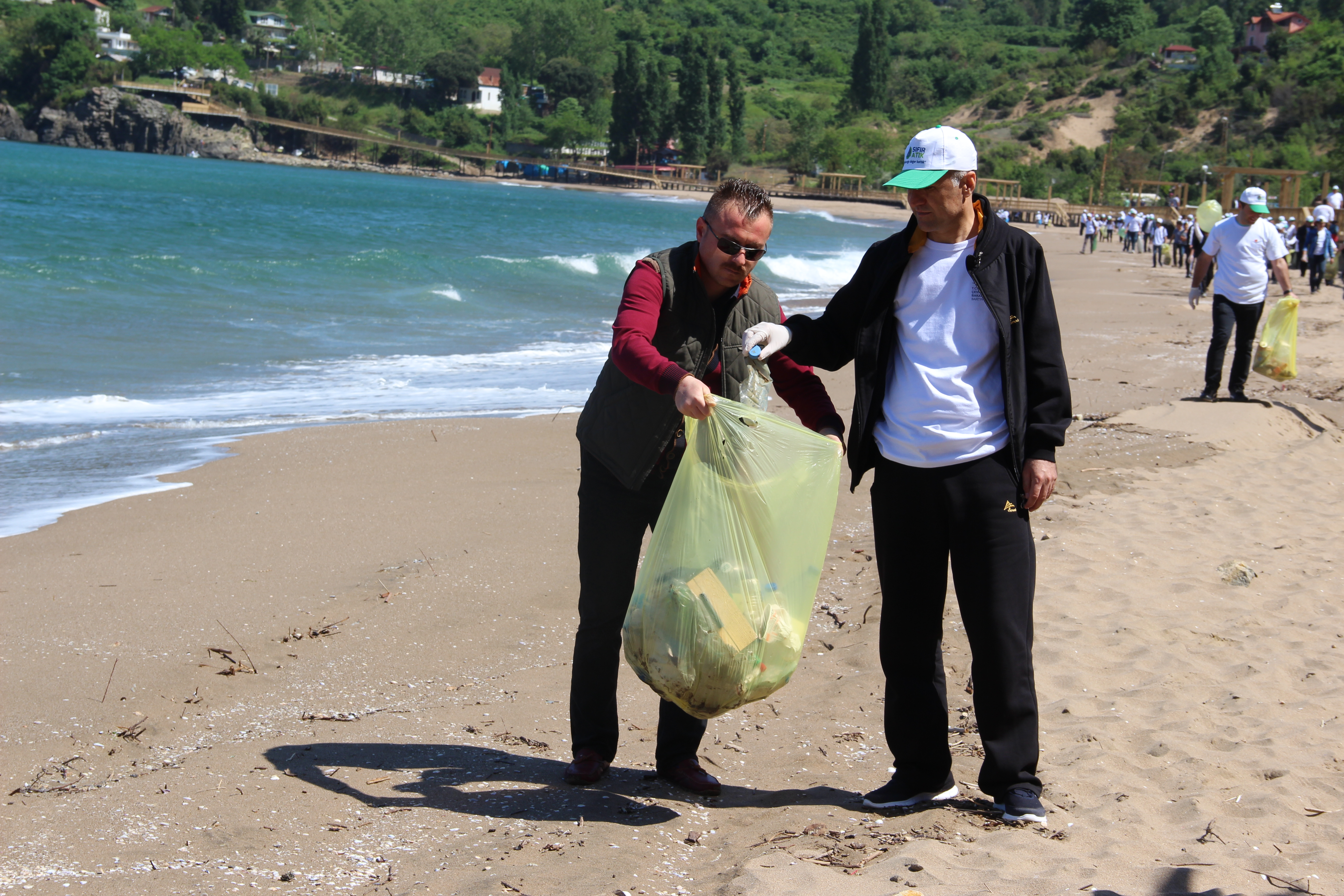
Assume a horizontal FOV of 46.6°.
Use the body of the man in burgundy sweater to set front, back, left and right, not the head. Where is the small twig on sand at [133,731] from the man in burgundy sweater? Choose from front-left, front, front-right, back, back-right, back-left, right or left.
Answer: back-right

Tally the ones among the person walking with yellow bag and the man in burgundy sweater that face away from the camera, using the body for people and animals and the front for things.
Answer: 0

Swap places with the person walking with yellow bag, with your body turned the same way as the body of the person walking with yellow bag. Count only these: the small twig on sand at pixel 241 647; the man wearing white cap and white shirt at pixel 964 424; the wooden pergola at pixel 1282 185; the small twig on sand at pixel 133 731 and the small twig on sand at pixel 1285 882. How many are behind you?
1

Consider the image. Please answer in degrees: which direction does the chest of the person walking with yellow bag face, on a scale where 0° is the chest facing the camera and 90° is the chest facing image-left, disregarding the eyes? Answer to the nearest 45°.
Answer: approximately 0°

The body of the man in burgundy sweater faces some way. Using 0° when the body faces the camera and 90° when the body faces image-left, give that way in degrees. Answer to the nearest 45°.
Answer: approximately 315°

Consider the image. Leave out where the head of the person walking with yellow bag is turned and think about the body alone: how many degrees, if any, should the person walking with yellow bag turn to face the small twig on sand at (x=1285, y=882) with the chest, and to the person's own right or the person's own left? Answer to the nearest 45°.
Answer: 0° — they already face it

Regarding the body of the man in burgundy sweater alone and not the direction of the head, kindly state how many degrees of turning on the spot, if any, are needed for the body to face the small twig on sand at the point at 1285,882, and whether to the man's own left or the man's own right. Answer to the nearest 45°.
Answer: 0° — they already face it

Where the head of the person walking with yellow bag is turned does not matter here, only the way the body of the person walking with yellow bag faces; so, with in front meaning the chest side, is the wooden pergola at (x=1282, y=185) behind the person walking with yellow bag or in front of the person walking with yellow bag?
behind

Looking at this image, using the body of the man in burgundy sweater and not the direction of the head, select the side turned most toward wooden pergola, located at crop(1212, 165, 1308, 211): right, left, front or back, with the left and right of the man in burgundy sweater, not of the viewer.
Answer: left

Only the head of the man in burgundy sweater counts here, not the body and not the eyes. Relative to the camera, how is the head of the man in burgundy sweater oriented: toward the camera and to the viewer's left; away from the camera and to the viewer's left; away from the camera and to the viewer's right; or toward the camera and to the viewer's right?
toward the camera and to the viewer's right

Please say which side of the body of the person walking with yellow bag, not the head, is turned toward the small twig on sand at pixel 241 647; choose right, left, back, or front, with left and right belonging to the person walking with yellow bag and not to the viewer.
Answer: front

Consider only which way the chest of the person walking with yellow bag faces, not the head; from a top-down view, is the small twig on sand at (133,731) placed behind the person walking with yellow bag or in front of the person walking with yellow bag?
in front

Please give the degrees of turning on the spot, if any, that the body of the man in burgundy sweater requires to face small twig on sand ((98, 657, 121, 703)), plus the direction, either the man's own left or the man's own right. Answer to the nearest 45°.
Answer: approximately 135° to the man's own right

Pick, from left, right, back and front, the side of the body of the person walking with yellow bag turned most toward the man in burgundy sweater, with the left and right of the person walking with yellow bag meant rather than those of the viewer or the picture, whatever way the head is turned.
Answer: front

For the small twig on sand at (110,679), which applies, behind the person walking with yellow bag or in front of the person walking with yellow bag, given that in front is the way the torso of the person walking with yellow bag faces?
in front
